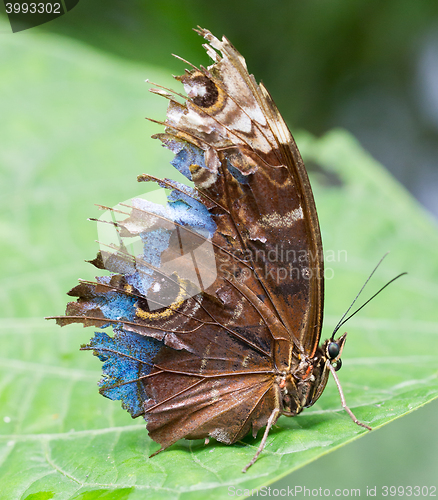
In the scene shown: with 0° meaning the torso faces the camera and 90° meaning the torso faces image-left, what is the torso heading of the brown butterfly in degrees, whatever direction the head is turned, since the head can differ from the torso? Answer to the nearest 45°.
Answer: approximately 270°
